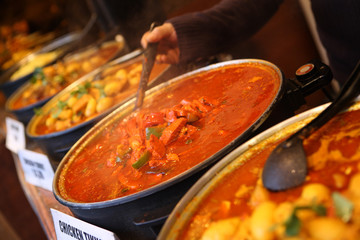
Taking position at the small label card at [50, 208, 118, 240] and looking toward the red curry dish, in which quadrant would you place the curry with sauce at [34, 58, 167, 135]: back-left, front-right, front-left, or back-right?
front-left

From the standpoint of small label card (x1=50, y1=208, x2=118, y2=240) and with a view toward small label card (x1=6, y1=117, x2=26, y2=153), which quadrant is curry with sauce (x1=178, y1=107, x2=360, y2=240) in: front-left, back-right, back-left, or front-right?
back-right

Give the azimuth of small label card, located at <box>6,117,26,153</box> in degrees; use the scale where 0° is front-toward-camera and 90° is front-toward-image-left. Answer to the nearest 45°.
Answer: approximately 45°

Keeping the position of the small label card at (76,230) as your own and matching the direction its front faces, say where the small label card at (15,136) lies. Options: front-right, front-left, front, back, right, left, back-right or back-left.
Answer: back-right

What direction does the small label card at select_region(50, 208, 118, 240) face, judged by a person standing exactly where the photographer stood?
facing the viewer and to the left of the viewer

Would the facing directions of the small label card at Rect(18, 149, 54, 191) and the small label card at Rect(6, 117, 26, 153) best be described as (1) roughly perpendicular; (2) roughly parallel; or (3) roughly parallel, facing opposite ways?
roughly parallel

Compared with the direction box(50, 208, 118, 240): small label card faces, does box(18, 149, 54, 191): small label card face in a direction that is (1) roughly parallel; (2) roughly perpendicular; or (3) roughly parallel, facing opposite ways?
roughly parallel

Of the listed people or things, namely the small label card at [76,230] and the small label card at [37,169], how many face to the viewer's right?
0

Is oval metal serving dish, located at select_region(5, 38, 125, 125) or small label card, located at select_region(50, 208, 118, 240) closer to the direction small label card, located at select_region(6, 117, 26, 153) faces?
the small label card

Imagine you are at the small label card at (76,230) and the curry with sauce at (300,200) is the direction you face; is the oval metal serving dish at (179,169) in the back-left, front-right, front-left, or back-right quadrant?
front-left

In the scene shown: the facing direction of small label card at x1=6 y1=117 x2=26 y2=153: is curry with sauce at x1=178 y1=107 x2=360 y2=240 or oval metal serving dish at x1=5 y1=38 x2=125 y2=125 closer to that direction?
the curry with sauce

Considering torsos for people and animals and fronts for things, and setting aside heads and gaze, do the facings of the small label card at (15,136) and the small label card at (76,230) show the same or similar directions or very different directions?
same or similar directions
